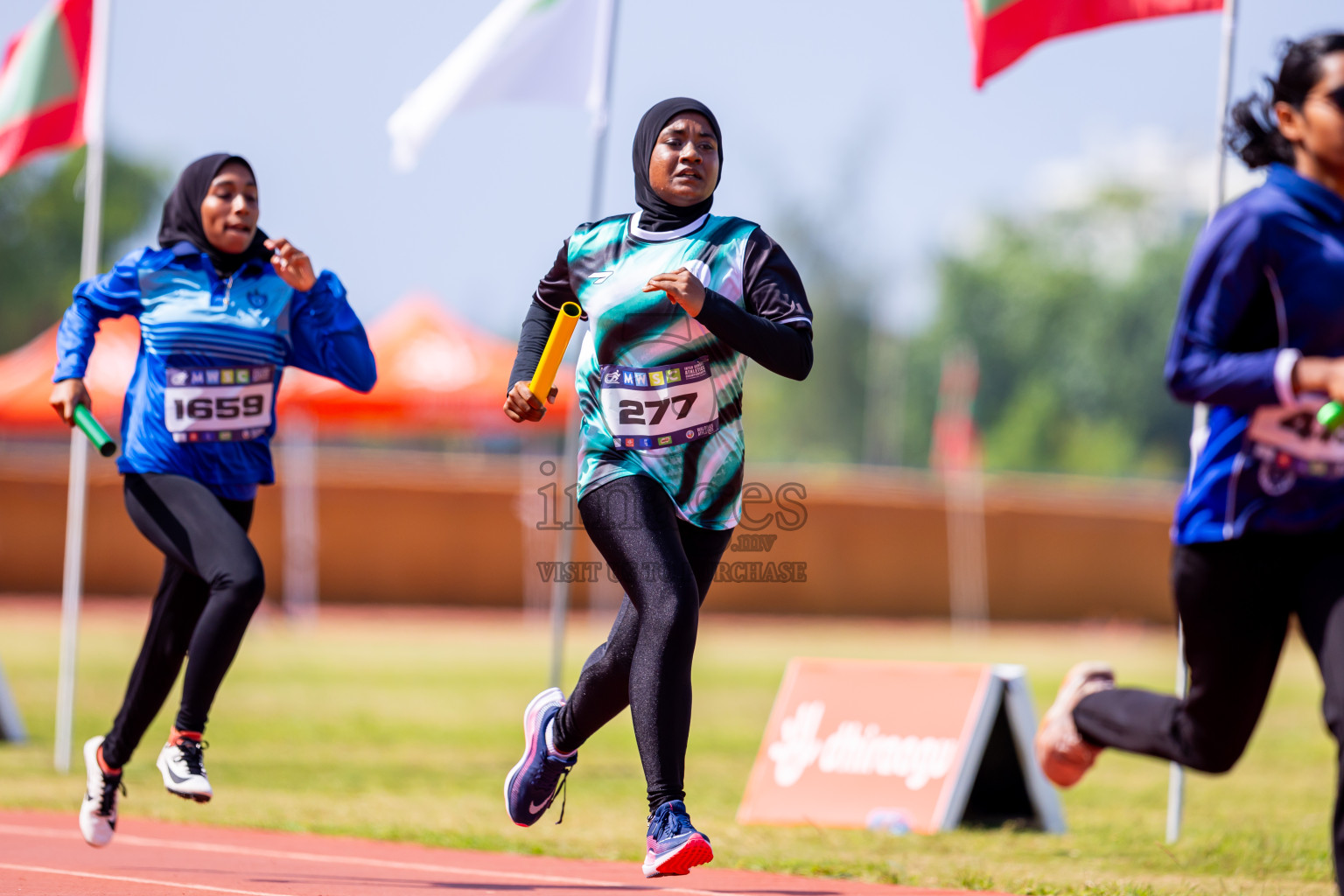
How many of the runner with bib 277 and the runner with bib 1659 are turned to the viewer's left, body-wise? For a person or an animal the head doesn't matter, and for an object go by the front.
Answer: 0

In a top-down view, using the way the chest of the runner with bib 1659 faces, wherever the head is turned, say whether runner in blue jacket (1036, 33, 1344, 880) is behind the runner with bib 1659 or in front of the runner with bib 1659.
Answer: in front

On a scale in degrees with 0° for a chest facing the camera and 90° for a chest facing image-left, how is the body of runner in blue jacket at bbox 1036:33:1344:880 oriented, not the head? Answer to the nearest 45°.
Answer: approximately 315°

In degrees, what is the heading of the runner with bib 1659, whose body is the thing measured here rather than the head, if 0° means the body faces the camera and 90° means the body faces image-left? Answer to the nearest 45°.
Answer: approximately 315°

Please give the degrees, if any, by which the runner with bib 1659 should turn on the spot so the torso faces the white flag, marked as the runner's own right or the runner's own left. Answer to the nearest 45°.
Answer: approximately 90° to the runner's own left

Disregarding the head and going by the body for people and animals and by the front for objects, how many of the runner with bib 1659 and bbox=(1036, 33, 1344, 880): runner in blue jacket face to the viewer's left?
0

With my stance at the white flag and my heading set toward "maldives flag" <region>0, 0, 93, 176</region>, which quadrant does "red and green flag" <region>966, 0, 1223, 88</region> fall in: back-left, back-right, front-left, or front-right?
back-left

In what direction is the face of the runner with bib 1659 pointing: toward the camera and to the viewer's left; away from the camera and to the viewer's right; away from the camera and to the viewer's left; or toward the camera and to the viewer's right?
toward the camera and to the viewer's right

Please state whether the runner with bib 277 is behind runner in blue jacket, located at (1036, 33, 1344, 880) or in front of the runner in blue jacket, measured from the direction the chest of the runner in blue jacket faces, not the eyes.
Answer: behind

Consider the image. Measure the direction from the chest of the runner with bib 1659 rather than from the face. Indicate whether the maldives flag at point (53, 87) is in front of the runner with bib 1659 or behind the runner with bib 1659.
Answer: behind

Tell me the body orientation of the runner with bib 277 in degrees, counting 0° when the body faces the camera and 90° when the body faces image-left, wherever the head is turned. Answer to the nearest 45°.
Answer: approximately 315°
